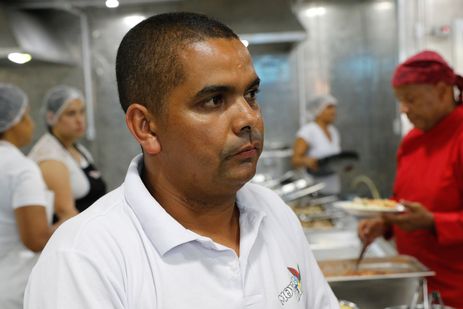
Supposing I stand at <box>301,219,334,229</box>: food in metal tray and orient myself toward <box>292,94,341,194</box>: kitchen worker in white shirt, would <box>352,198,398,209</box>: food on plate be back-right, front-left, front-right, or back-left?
back-right

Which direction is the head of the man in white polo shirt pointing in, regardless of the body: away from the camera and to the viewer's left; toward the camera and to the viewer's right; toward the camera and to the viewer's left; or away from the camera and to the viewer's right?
toward the camera and to the viewer's right

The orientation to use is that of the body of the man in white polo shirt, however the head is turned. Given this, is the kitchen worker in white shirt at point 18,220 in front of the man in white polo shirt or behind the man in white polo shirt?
behind

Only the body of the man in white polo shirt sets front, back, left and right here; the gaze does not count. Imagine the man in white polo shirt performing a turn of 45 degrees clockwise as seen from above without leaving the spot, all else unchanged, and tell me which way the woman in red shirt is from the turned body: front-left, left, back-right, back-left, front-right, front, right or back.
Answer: back-left

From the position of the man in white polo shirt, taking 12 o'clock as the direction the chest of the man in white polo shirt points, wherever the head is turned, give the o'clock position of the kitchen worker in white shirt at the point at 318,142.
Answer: The kitchen worker in white shirt is roughly at 8 o'clock from the man in white polo shirt.

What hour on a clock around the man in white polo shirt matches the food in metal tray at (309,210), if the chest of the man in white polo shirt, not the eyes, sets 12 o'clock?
The food in metal tray is roughly at 8 o'clock from the man in white polo shirt.

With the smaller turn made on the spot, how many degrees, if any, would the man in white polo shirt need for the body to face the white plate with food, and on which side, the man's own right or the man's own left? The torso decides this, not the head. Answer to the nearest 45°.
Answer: approximately 90° to the man's own left

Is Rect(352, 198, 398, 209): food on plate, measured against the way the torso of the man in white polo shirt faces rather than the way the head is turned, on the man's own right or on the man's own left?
on the man's own left
